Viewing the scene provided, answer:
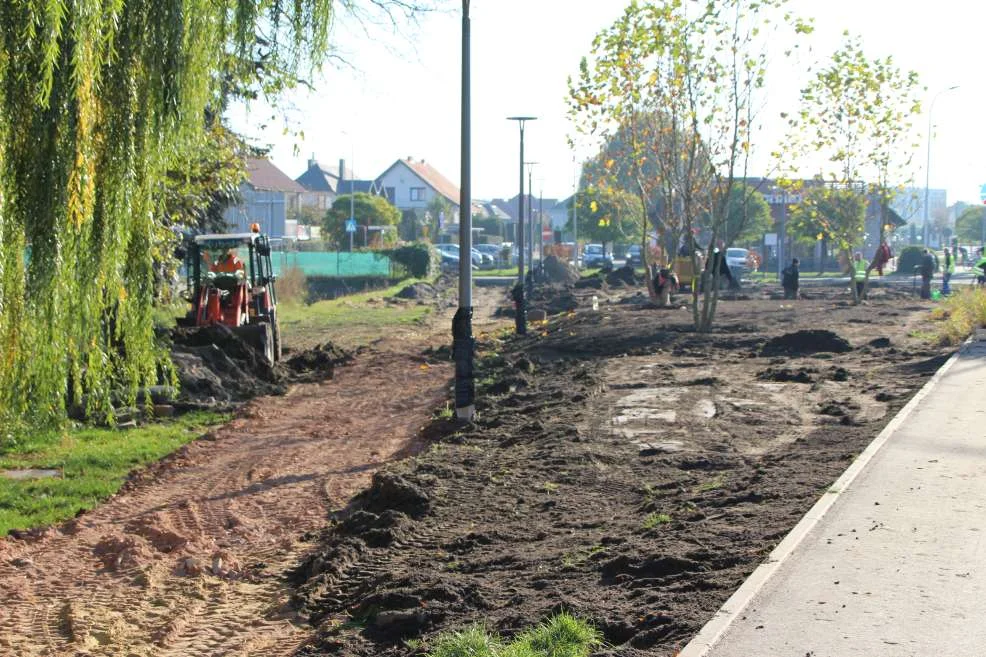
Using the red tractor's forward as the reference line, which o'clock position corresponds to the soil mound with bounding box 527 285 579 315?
The soil mound is roughly at 7 o'clock from the red tractor.

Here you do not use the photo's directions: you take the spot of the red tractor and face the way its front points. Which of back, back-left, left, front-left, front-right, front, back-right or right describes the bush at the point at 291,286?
back

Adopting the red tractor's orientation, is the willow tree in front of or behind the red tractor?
in front

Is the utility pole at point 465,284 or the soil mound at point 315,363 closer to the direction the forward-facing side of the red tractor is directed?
the utility pole

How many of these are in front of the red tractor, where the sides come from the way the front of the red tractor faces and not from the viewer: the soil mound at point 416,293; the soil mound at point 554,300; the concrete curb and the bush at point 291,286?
1

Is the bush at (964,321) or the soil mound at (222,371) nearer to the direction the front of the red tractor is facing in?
the soil mound

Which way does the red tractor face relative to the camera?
toward the camera

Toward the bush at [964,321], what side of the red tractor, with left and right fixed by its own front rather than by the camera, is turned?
left

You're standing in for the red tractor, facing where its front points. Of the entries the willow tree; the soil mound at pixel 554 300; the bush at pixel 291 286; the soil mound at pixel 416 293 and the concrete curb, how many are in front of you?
2

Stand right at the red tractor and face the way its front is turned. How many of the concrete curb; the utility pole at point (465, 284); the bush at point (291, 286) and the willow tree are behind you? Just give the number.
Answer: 1

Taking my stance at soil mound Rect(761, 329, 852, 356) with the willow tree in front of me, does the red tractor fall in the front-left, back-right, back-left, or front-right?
front-right

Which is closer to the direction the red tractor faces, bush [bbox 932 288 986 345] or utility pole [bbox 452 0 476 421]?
the utility pole
